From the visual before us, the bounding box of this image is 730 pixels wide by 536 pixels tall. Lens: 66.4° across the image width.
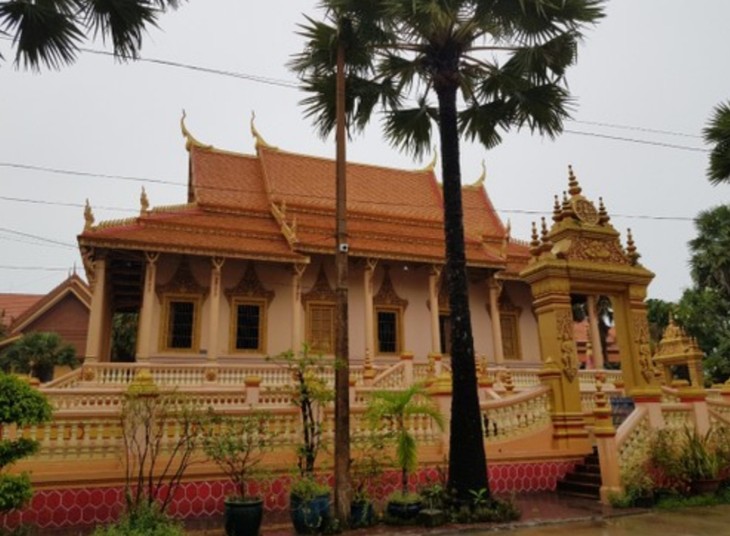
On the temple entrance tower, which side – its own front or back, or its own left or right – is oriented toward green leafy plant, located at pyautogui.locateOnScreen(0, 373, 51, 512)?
right

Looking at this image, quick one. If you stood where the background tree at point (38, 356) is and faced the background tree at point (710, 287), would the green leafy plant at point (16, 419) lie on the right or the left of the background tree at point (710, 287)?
right

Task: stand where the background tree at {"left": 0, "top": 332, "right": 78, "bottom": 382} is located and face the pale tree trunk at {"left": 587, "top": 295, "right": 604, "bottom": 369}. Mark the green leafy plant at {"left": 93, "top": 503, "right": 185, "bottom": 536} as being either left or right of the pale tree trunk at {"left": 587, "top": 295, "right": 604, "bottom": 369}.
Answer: right

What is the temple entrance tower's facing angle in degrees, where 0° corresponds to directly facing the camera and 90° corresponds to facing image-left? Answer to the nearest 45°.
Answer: approximately 315°

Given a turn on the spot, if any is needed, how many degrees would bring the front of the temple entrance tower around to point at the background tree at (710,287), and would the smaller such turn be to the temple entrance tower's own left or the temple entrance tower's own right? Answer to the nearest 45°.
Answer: approximately 135° to the temple entrance tower's own left

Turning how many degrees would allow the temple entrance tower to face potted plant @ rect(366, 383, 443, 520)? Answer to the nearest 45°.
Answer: approximately 90° to its right

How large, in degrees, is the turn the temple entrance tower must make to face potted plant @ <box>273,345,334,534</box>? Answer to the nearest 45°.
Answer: approximately 90° to its right

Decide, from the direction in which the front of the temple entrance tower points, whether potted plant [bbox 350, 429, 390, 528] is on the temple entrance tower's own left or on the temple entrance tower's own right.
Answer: on the temple entrance tower's own right

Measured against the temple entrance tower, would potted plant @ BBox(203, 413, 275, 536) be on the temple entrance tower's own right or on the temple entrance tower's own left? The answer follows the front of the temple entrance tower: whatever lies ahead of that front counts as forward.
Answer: on the temple entrance tower's own right

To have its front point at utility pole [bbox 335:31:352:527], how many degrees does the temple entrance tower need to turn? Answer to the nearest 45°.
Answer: approximately 90° to its right
